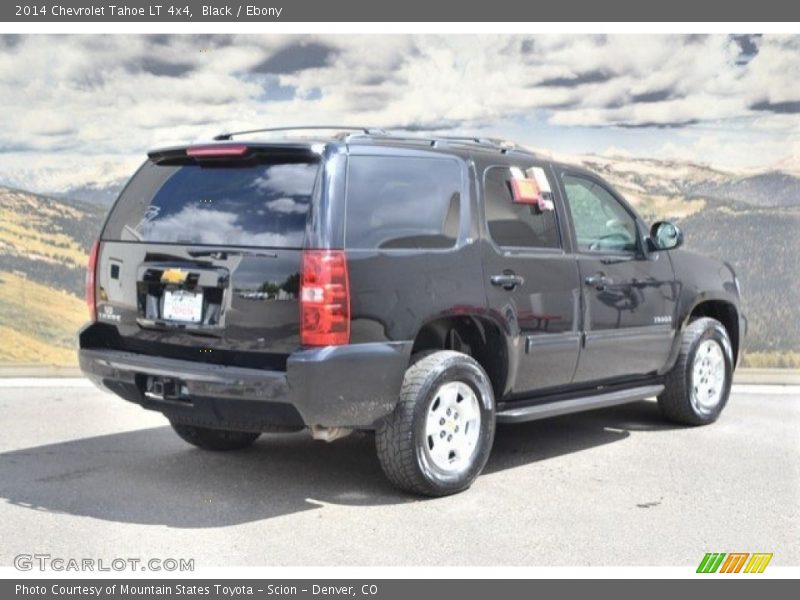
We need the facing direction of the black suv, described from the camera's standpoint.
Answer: facing away from the viewer and to the right of the viewer
